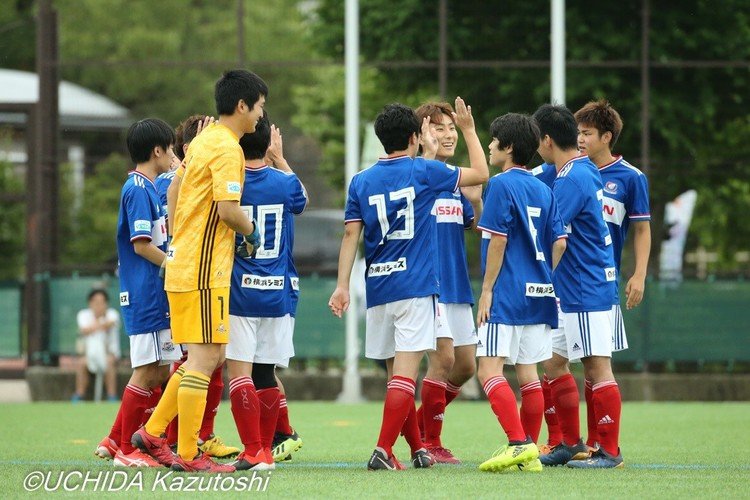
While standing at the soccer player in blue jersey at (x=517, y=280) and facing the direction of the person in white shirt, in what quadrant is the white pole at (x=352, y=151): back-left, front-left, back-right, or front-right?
front-right

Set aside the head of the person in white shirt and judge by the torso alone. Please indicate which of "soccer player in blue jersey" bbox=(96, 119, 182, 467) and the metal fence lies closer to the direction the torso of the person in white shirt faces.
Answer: the soccer player in blue jersey

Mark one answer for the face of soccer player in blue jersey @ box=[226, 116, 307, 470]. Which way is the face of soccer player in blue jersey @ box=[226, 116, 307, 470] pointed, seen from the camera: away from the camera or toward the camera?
away from the camera

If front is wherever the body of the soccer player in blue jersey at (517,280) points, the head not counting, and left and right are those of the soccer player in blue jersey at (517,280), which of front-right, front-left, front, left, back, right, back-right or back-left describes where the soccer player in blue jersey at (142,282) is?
front-left

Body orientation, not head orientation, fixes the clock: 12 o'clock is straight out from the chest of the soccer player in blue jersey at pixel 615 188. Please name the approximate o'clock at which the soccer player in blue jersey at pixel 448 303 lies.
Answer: the soccer player in blue jersey at pixel 448 303 is roughly at 1 o'clock from the soccer player in blue jersey at pixel 615 188.

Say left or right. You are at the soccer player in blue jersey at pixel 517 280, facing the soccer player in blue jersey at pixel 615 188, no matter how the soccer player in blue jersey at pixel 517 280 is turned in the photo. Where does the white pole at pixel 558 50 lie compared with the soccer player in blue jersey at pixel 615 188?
left

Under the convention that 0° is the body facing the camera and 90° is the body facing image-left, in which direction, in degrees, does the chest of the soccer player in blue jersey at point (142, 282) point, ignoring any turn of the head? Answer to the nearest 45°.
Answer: approximately 270°

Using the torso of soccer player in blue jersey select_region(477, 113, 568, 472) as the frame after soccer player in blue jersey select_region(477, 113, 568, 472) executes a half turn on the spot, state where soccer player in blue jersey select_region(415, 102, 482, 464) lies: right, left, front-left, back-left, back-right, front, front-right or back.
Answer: back

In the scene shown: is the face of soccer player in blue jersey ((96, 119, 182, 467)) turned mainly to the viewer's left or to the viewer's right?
to the viewer's right

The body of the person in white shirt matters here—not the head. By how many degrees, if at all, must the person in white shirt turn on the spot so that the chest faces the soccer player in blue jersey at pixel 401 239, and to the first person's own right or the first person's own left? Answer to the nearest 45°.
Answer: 0° — they already face them

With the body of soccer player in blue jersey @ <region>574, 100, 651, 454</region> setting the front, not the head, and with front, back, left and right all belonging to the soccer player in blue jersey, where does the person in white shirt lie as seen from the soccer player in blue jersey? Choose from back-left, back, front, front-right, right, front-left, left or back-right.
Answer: right

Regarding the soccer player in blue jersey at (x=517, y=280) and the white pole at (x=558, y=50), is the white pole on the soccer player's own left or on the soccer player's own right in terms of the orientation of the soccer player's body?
on the soccer player's own right

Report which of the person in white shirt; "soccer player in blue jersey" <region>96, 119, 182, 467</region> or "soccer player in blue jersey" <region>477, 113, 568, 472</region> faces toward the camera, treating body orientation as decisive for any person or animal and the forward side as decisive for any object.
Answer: the person in white shirt

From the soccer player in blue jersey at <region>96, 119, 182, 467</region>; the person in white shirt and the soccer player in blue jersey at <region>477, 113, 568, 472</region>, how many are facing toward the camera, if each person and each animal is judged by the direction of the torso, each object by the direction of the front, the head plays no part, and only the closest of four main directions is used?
1

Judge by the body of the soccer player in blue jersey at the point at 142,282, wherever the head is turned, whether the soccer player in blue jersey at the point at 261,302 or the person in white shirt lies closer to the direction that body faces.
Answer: the soccer player in blue jersey

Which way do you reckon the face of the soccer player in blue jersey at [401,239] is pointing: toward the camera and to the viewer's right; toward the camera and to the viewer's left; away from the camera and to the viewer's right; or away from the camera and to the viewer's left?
away from the camera and to the viewer's right

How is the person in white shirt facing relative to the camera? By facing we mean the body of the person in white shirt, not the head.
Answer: toward the camera

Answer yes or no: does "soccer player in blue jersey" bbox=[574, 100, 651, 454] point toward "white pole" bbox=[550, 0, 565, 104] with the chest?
no
